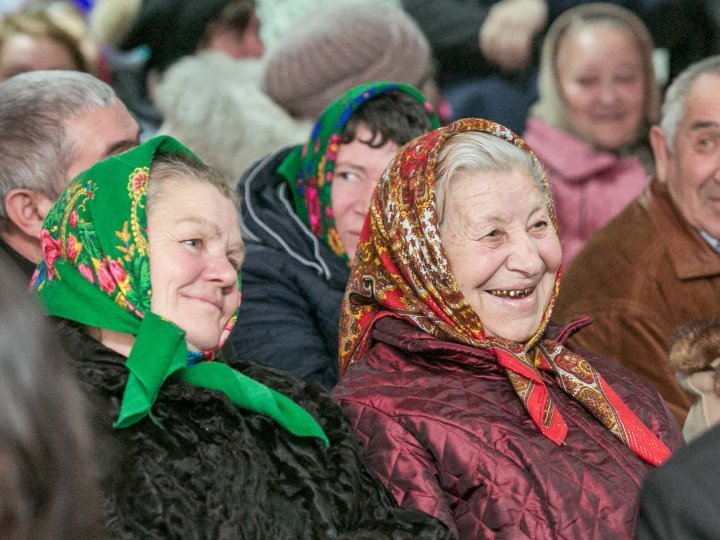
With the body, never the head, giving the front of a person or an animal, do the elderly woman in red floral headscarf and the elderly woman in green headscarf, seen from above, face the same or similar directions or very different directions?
same or similar directions

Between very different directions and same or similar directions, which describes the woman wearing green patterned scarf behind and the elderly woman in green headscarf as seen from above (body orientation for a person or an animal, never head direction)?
same or similar directions

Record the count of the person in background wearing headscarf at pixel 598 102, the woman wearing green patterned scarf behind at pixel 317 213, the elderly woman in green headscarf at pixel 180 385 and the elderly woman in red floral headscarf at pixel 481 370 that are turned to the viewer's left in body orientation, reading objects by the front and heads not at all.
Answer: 0

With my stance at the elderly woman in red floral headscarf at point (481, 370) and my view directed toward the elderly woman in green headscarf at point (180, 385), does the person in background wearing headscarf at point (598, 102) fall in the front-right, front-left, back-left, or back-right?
back-right

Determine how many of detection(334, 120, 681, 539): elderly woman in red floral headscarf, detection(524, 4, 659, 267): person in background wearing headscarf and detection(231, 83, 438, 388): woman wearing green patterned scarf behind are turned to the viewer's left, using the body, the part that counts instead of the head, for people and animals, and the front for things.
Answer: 0

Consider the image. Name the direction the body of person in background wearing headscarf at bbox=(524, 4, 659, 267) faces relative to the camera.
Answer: toward the camera

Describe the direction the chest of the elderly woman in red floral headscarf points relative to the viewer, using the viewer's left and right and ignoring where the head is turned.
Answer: facing the viewer and to the right of the viewer

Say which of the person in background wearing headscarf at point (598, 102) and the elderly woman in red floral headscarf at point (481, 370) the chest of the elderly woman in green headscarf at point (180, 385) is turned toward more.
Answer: the elderly woman in red floral headscarf

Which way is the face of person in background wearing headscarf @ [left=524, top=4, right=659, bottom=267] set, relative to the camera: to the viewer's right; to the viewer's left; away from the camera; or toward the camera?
toward the camera

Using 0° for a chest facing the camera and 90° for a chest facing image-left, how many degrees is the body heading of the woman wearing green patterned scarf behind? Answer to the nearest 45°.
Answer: approximately 315°

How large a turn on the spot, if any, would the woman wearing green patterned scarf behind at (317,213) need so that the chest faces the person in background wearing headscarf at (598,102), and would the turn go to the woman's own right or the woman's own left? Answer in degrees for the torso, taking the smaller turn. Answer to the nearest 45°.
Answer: approximately 90° to the woman's own left

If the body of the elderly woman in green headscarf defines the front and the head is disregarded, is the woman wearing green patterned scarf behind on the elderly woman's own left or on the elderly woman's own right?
on the elderly woman's own left

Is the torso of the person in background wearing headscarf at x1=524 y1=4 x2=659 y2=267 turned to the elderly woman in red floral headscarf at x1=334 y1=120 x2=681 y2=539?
yes

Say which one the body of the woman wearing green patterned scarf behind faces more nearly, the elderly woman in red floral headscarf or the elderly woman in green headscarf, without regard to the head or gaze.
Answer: the elderly woman in red floral headscarf

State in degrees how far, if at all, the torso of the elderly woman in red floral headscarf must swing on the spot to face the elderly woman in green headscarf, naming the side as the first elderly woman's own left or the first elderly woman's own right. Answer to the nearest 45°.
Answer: approximately 90° to the first elderly woman's own right

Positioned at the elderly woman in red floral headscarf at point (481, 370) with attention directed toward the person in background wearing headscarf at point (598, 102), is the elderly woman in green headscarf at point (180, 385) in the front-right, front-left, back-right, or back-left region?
back-left

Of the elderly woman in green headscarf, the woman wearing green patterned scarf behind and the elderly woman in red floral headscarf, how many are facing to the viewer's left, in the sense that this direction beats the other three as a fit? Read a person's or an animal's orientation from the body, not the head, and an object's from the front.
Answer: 0
